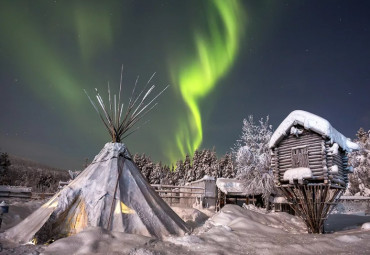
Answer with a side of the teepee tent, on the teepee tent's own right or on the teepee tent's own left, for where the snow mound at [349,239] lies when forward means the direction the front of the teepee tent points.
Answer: on the teepee tent's own left

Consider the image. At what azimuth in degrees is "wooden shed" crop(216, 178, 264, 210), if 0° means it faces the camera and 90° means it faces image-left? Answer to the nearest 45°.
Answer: approximately 0°

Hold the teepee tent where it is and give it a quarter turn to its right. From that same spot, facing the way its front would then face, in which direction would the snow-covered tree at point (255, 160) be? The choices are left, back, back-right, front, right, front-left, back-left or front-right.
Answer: right

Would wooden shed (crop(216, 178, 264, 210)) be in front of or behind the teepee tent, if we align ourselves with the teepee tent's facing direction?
behind

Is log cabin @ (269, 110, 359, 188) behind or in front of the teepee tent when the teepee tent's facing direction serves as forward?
behind

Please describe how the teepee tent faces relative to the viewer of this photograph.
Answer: facing the viewer and to the left of the viewer

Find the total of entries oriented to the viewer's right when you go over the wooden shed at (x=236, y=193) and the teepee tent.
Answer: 0

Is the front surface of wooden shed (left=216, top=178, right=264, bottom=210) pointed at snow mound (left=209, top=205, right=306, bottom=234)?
yes

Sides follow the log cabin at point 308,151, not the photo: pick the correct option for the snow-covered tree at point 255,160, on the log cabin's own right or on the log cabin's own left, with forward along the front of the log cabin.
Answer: on the log cabin's own right
